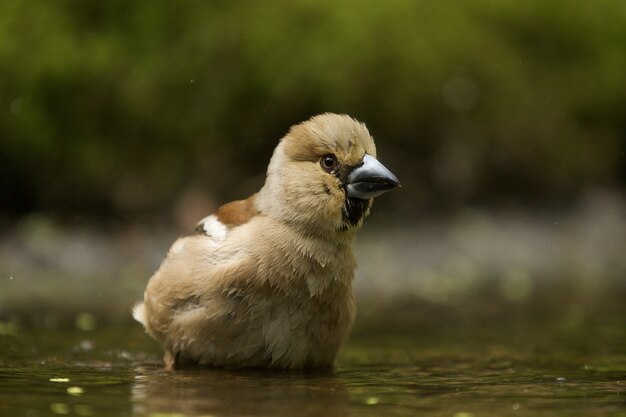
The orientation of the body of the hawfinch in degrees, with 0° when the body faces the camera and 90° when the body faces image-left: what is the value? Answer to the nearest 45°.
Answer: approximately 315°

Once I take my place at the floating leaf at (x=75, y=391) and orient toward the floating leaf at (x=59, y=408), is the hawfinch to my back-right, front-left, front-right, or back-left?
back-left

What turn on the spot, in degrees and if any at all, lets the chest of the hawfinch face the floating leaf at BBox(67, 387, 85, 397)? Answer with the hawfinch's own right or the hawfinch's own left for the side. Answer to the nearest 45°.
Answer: approximately 90° to the hawfinch's own right

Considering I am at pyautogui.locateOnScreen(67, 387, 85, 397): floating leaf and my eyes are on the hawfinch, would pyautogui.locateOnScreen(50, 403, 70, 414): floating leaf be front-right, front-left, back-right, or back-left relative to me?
back-right

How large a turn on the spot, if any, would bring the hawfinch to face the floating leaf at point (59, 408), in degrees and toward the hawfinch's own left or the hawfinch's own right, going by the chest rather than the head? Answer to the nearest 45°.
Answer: approximately 90° to the hawfinch's own right
